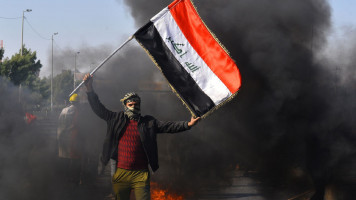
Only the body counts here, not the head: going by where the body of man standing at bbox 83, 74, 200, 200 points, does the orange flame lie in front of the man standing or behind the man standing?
behind

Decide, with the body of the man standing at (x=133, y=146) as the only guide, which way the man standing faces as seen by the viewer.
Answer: toward the camera

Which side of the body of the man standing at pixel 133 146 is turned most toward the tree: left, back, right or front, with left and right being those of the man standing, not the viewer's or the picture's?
back
